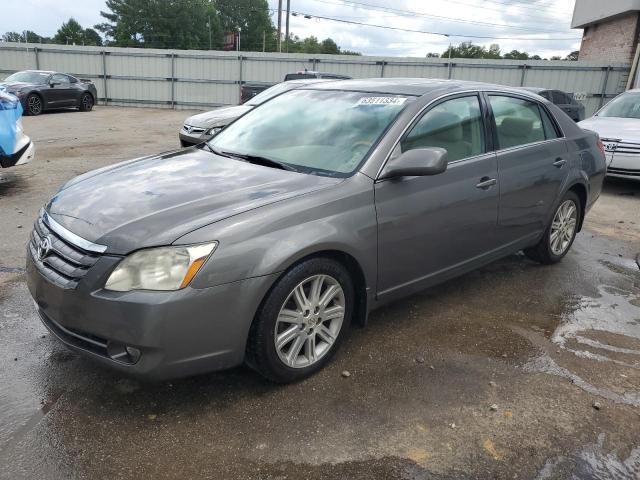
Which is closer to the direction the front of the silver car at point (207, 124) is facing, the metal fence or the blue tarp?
the blue tarp

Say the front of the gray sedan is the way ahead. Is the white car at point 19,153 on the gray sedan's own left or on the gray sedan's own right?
on the gray sedan's own right

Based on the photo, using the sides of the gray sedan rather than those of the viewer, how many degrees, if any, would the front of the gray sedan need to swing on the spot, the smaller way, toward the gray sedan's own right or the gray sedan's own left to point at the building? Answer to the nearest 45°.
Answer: approximately 180°

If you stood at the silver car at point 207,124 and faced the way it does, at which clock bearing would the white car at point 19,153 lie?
The white car is roughly at 12 o'clock from the silver car.

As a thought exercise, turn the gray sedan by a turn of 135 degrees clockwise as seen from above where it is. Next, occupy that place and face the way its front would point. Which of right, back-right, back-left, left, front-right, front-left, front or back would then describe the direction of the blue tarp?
front-left

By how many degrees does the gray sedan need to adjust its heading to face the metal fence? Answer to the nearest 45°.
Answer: approximately 135° to its right

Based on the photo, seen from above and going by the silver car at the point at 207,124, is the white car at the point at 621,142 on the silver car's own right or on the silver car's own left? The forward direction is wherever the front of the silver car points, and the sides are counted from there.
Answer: on the silver car's own left

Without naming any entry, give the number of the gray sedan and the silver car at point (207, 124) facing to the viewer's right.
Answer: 0

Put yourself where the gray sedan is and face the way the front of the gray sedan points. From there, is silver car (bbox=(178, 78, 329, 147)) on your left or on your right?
on your right

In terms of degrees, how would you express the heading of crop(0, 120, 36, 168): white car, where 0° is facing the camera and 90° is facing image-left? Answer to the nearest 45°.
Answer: approximately 315°

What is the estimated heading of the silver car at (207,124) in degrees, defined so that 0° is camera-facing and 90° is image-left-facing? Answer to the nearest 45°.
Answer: approximately 45°

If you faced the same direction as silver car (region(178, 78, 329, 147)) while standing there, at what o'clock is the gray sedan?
The gray sedan is roughly at 10 o'clock from the silver car.

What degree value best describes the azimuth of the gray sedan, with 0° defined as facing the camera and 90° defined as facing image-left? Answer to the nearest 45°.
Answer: approximately 45°

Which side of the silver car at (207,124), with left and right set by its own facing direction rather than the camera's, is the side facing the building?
back
